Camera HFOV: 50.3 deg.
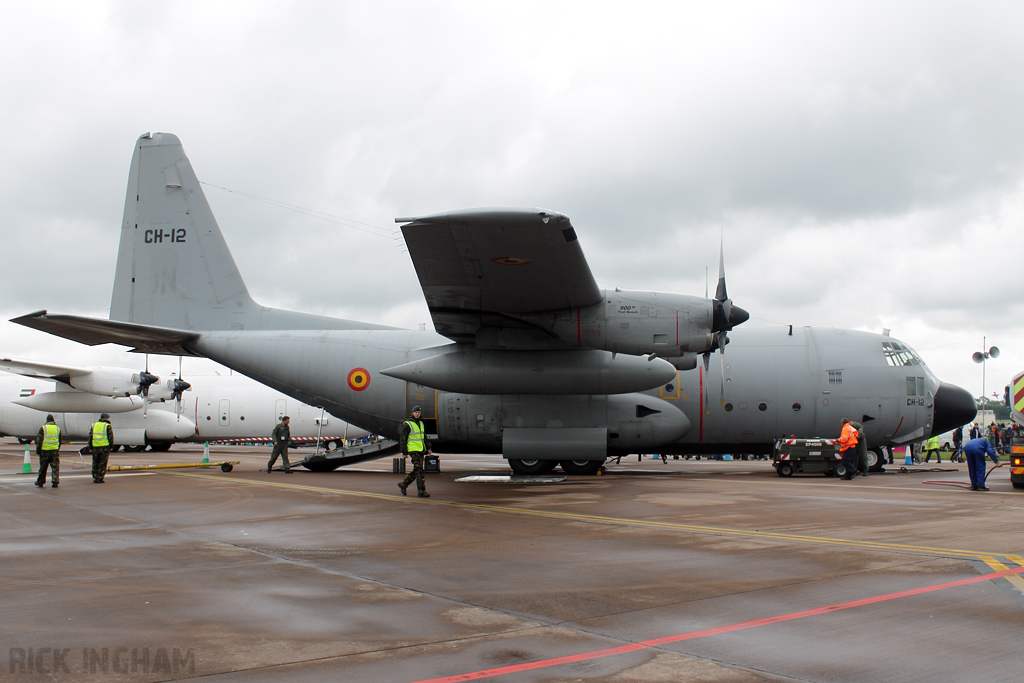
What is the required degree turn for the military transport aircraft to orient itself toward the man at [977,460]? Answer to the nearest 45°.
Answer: approximately 45° to its right

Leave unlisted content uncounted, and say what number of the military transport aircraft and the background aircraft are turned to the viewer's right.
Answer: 2

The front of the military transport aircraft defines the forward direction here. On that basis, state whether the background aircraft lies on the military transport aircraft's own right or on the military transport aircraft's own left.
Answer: on the military transport aircraft's own left

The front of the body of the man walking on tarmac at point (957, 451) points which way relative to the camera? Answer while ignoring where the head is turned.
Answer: to the viewer's right

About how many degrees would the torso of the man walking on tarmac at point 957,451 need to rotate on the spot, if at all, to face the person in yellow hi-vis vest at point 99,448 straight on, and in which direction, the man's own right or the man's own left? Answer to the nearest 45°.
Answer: approximately 135° to the man's own right

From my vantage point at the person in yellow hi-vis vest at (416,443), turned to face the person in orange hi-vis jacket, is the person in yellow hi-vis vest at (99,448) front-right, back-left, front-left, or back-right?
back-left

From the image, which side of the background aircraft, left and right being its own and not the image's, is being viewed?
right

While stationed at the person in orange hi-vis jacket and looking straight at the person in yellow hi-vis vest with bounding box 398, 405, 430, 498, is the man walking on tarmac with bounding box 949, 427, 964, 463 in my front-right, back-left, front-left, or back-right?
back-right

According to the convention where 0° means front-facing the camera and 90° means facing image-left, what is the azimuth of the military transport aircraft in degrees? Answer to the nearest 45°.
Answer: approximately 270°
